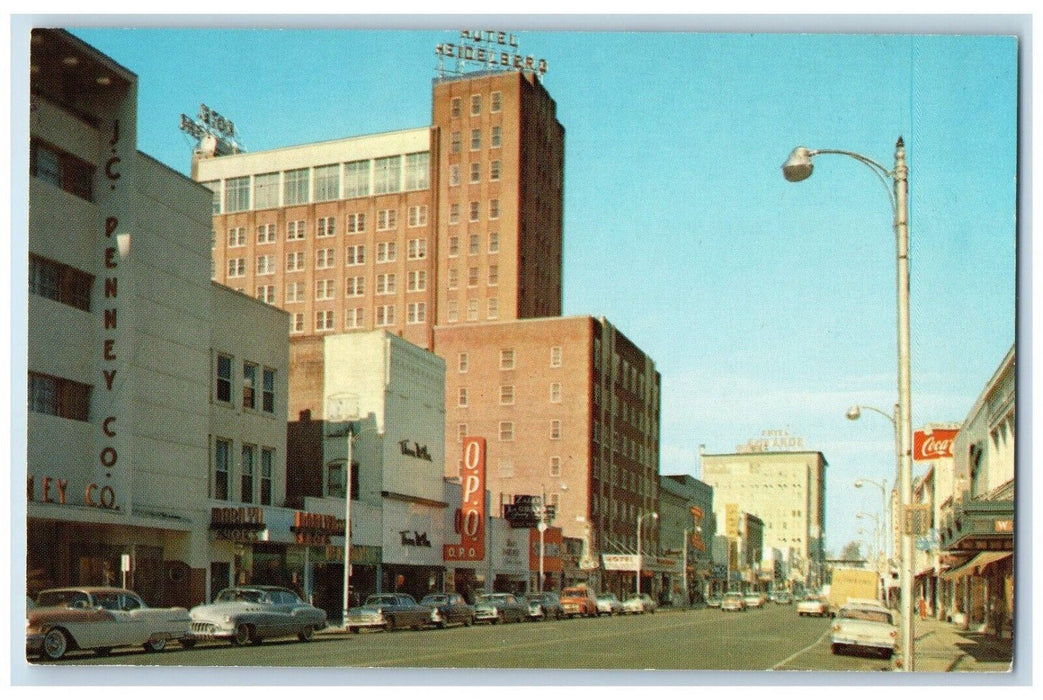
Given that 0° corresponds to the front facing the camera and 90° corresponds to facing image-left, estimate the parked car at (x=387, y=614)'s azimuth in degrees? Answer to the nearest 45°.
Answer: approximately 45°

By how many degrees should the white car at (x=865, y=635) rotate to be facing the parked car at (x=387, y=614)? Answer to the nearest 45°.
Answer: approximately 45° to its left

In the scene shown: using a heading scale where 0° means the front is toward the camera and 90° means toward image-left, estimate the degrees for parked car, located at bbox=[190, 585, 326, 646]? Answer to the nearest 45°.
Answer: approximately 45°

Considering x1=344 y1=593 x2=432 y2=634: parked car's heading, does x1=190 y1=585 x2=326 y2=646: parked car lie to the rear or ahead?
ahead

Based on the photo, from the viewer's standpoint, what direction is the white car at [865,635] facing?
away from the camera

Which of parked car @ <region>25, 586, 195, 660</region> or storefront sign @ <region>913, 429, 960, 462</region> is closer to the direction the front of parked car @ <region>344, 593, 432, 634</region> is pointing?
the parked car

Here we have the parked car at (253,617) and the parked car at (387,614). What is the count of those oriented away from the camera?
0

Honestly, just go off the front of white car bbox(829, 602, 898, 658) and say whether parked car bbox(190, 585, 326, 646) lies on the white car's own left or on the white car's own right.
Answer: on the white car's own left
